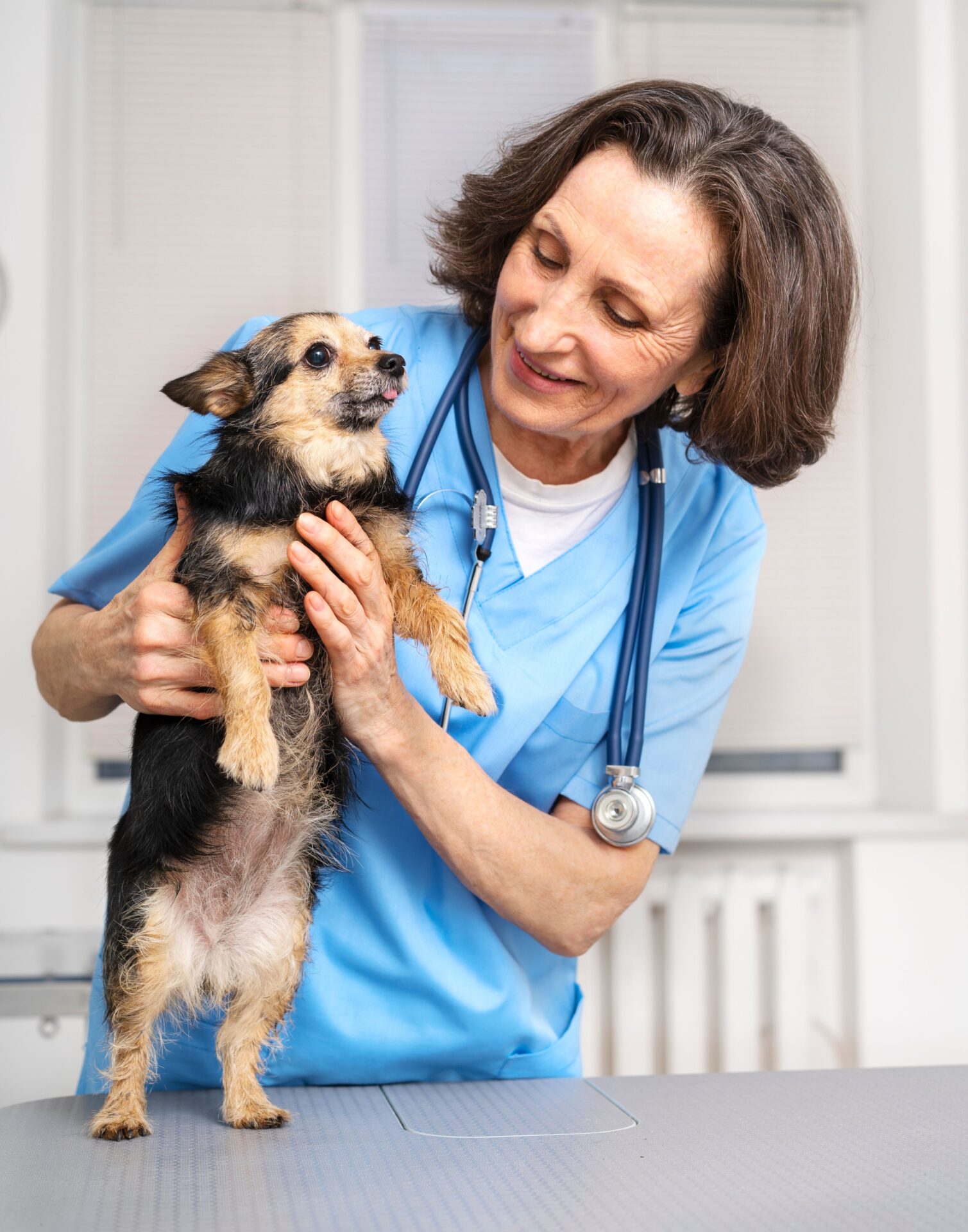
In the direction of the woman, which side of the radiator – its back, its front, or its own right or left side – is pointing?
front

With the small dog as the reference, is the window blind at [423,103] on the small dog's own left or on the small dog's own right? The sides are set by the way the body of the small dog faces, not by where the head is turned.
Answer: on the small dog's own left

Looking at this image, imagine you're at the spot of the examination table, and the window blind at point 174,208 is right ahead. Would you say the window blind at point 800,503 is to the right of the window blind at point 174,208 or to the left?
right

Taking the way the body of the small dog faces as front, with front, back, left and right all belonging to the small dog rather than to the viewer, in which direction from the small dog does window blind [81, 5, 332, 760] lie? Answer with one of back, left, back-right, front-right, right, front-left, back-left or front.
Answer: back-left

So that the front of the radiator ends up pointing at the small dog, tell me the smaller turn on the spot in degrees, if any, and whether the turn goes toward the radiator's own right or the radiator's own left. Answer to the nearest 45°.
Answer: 0° — it already faces it

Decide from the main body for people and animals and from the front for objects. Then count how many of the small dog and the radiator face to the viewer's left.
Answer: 0

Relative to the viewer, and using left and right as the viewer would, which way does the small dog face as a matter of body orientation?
facing the viewer and to the right of the viewer

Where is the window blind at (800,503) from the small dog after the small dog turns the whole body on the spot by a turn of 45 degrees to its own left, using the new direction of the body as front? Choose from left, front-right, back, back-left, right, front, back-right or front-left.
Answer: front-left

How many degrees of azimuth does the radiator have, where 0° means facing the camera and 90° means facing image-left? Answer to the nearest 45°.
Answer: approximately 0°

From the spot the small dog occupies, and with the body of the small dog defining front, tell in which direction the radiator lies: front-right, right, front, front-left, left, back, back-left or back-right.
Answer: left

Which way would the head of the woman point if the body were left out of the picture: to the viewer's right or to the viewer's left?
to the viewer's left

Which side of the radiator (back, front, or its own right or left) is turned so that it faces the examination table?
front
